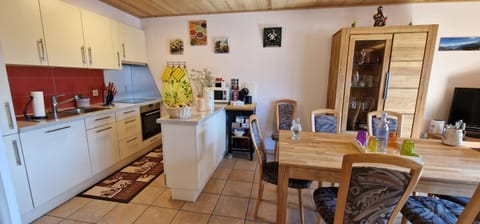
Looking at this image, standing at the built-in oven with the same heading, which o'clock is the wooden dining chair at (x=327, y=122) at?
The wooden dining chair is roughly at 12 o'clock from the built-in oven.

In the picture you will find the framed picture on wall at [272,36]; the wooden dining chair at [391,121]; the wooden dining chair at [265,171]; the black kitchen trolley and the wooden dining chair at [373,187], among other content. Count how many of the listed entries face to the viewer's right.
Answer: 1

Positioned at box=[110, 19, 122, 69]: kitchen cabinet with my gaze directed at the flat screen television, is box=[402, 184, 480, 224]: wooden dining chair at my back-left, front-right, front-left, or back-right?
front-right

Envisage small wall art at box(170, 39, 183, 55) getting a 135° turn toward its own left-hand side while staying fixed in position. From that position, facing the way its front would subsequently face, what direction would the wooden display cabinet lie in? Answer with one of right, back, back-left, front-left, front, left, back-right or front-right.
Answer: right

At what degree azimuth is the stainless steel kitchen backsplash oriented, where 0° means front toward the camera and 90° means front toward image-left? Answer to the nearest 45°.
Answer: approximately 315°

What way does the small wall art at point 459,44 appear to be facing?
toward the camera

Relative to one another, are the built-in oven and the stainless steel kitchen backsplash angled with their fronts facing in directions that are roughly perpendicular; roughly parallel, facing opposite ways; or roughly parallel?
roughly parallel

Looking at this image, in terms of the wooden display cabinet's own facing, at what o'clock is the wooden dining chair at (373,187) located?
The wooden dining chair is roughly at 12 o'clock from the wooden display cabinet.

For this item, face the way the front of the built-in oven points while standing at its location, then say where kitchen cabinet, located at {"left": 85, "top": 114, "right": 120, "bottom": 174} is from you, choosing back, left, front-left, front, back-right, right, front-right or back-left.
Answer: right

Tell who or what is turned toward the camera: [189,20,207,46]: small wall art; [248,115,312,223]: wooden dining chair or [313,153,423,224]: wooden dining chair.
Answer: the small wall art

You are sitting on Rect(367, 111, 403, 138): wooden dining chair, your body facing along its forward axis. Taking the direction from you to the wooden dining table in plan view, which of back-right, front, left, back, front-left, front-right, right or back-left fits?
front

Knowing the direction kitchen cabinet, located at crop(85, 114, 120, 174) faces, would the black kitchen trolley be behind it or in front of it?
in front

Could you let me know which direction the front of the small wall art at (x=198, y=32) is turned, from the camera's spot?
facing the viewer

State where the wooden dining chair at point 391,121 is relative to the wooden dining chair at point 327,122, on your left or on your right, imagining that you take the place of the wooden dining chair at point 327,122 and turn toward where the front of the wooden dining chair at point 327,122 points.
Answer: on your left

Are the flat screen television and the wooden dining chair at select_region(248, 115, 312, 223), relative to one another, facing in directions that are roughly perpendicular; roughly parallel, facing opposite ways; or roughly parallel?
roughly perpendicular

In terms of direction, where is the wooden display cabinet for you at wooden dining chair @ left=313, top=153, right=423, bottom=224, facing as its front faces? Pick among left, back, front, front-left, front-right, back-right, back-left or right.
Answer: front-right

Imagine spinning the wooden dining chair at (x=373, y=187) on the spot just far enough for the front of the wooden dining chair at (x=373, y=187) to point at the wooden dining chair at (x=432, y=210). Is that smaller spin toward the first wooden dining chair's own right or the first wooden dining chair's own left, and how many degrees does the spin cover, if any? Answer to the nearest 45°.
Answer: approximately 90° to the first wooden dining chair's own right

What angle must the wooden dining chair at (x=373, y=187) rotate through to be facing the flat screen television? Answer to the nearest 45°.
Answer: approximately 45° to its right
